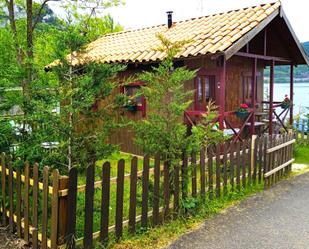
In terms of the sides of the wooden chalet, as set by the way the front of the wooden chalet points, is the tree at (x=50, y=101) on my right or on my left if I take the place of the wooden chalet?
on my right

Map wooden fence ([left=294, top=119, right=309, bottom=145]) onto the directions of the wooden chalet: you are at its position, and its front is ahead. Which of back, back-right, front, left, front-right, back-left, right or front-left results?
left

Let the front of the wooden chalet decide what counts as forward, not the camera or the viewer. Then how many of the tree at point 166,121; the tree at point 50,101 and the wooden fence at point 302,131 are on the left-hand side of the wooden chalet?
1

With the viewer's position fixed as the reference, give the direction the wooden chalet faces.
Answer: facing the viewer and to the right of the viewer

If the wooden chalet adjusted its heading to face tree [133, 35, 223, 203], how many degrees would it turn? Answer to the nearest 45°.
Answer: approximately 45° to its right
